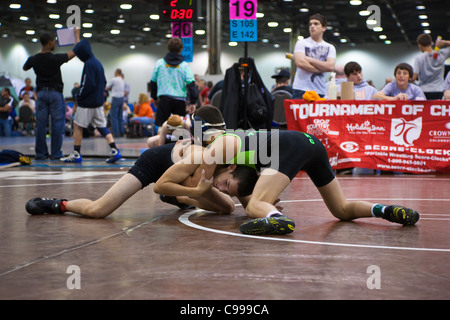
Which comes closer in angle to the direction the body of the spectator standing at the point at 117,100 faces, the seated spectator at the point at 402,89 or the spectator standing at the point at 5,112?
the spectator standing

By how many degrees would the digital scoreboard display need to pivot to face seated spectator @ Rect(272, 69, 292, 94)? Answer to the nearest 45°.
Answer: approximately 45° to its left

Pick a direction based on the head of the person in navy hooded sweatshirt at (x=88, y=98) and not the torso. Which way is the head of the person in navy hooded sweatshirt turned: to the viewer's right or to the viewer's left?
to the viewer's left

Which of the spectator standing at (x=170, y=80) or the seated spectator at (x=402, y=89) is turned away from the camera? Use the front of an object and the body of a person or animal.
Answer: the spectator standing

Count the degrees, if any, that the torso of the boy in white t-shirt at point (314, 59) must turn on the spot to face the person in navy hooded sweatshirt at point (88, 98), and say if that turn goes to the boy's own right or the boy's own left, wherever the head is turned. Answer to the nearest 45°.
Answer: approximately 90° to the boy's own right
